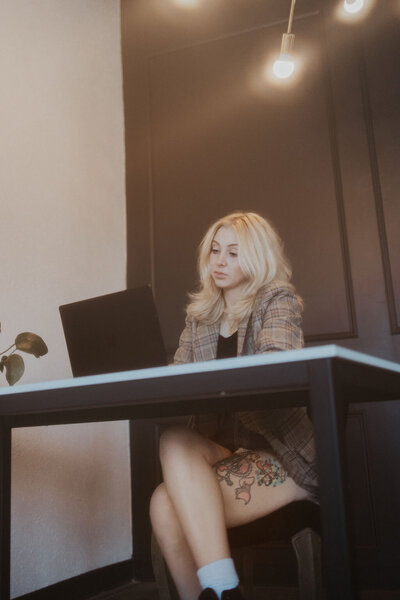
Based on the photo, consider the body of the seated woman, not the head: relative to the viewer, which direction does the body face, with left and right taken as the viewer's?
facing the viewer and to the left of the viewer

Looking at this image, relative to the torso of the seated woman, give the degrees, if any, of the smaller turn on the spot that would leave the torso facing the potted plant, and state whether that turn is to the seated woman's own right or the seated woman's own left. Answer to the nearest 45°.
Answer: approximately 45° to the seated woman's own right

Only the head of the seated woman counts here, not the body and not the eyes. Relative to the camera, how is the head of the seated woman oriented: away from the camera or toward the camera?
toward the camera
